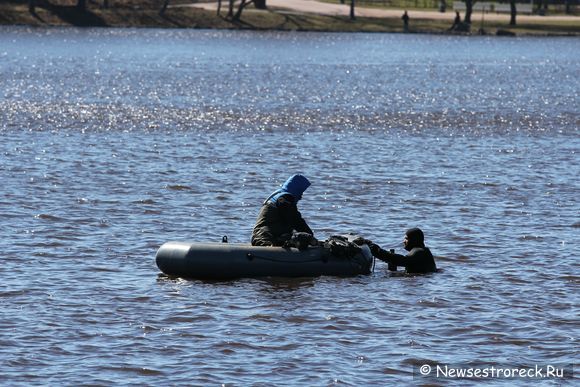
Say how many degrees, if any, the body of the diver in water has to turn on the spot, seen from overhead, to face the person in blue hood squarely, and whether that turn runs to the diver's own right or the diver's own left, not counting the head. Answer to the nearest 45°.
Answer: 0° — they already face them

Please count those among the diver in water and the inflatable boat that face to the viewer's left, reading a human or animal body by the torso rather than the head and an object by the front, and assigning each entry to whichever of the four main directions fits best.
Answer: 2

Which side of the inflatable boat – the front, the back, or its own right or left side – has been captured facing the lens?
left

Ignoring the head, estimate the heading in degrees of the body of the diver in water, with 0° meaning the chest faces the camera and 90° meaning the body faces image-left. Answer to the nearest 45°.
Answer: approximately 90°

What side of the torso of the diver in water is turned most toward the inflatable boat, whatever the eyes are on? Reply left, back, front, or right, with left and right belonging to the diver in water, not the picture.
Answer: front

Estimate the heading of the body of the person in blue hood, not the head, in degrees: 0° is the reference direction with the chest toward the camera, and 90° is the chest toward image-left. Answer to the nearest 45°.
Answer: approximately 270°

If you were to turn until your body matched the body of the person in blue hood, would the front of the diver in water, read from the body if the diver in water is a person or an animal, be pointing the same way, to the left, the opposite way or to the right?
the opposite way

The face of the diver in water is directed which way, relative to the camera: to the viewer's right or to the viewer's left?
to the viewer's left

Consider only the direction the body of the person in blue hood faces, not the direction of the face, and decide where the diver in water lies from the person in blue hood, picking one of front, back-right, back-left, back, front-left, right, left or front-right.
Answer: front
